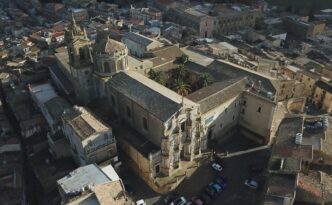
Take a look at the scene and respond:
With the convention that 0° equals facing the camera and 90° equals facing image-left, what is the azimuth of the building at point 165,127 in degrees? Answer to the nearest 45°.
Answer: approximately 315°

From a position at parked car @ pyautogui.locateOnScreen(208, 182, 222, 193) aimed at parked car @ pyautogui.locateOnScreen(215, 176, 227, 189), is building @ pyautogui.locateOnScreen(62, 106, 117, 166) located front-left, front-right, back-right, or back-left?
back-left

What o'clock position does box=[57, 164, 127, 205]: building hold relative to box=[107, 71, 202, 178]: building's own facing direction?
box=[57, 164, 127, 205]: building is roughly at 3 o'clock from box=[107, 71, 202, 178]: building.

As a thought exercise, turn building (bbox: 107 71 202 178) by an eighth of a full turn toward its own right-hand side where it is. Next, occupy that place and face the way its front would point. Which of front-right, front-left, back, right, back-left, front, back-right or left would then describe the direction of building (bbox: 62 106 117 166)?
right
